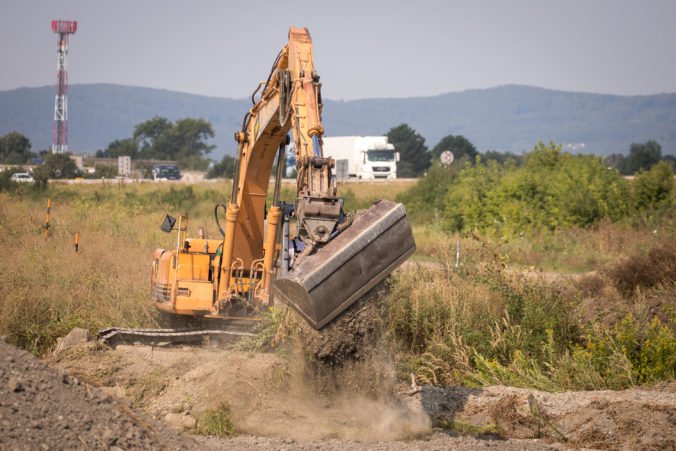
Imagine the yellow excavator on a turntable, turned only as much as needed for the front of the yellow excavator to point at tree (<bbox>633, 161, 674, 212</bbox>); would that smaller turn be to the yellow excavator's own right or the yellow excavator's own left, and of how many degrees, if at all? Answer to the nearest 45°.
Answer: approximately 90° to the yellow excavator's own left

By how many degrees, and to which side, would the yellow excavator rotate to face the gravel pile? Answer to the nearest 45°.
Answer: approximately 90° to its right

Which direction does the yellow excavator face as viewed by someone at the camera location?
facing the viewer and to the right of the viewer

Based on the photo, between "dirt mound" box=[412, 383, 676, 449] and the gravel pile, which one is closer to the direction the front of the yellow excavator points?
the dirt mound

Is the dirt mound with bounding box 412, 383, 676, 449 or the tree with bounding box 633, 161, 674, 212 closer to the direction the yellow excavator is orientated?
the dirt mound
